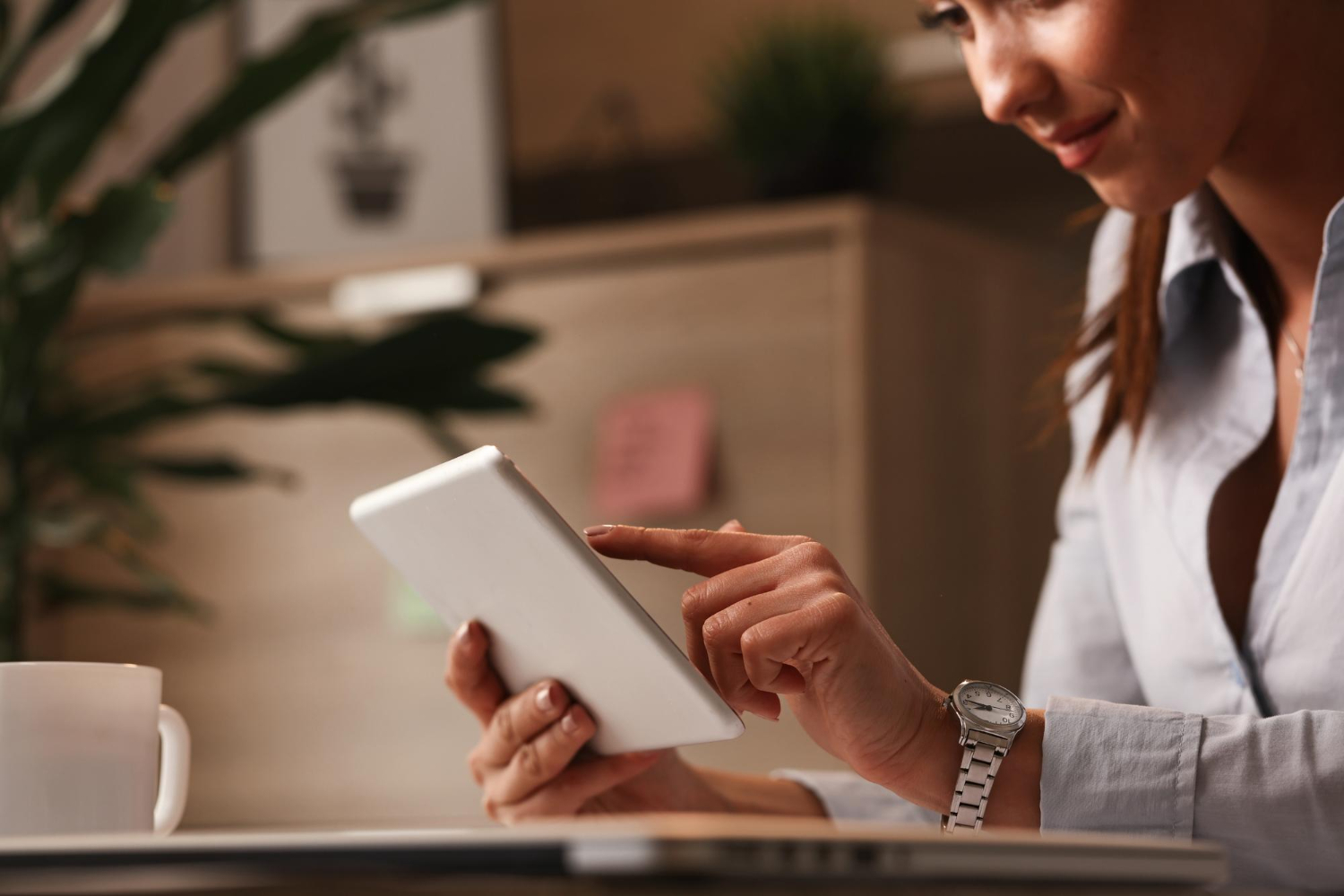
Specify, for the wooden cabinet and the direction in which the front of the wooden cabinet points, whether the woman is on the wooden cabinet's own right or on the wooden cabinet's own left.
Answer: on the wooden cabinet's own left

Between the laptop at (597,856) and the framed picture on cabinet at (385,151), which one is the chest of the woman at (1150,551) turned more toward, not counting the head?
the laptop

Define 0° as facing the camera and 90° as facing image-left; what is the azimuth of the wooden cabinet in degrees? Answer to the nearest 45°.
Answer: approximately 45°
